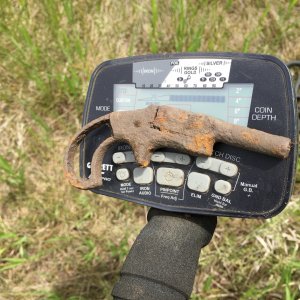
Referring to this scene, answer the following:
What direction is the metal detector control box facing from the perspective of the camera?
toward the camera
